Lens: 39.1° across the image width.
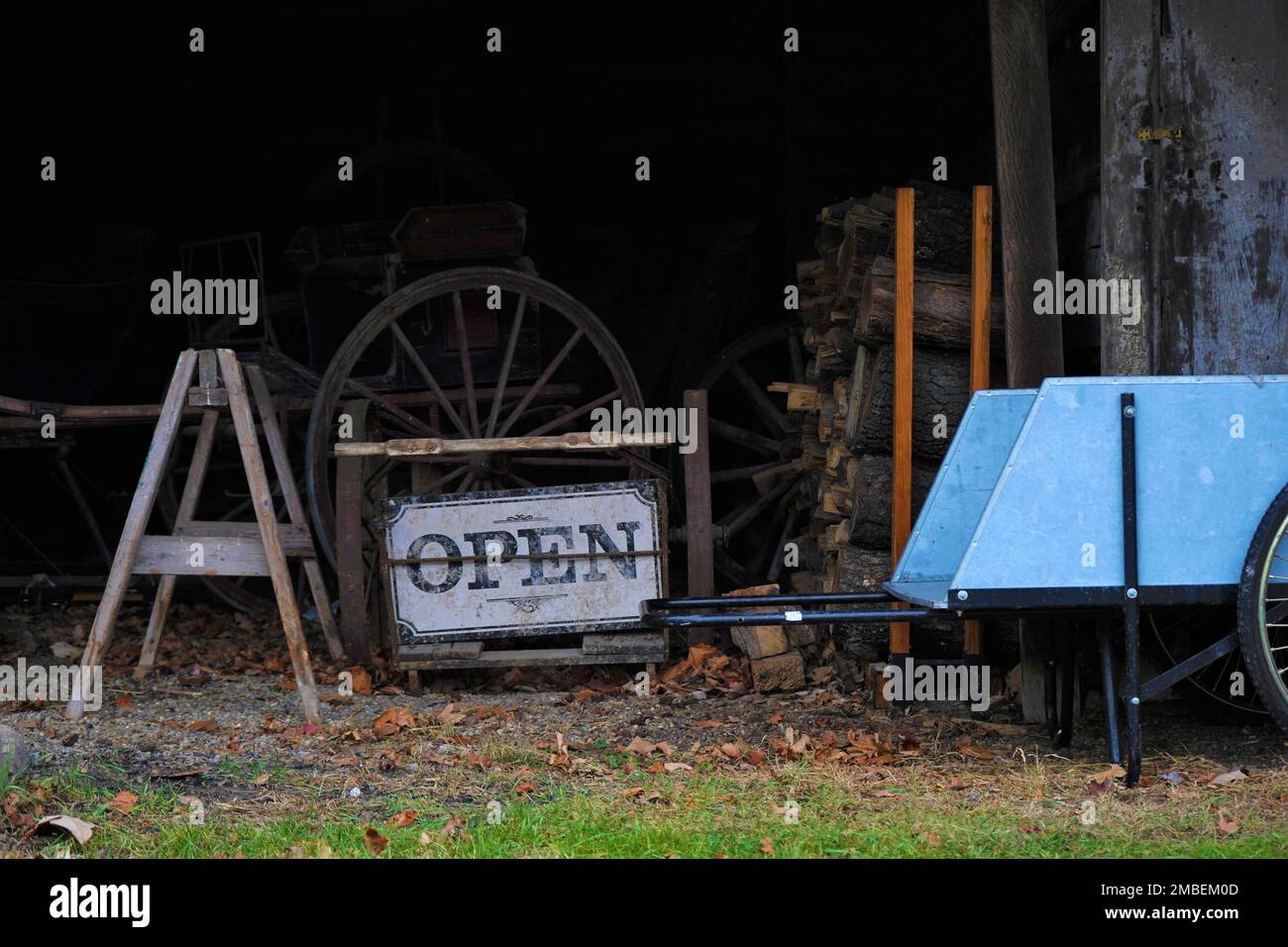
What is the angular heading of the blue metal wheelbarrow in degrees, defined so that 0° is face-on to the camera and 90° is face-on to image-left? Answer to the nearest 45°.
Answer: approximately 270°

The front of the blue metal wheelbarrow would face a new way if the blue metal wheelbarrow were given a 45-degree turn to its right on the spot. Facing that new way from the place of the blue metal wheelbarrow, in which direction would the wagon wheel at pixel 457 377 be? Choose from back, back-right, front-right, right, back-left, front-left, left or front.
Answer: back

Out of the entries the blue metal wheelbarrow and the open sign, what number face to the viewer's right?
1

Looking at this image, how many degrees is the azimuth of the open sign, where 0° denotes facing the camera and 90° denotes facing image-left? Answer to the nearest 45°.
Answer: approximately 0°

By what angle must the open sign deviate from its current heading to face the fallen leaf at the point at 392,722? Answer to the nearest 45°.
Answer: approximately 45° to its right

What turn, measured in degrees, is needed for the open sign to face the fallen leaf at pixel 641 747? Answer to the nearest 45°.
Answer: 0° — it already faces it

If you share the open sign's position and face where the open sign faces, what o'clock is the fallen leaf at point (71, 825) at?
The fallen leaf is roughly at 1 o'clock from the open sign.

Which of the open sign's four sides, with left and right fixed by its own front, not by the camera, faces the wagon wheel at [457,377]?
back

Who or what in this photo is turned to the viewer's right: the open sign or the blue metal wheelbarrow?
the blue metal wheelbarrow

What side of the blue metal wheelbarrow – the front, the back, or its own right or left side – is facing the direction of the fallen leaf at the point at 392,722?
back

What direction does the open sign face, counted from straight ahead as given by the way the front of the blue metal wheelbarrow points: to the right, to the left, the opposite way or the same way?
to the right

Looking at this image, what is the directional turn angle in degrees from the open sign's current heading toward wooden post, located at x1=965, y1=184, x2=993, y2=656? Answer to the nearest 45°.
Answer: approximately 45° to its left
